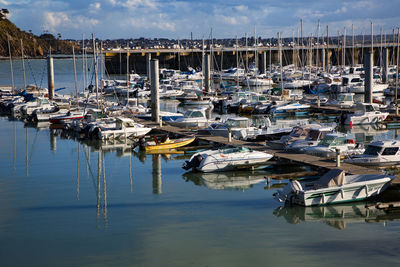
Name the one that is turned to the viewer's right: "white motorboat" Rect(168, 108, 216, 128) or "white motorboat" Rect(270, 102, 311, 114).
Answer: "white motorboat" Rect(270, 102, 311, 114)

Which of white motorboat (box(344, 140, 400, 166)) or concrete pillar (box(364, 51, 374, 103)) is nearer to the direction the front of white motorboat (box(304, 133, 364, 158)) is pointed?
the white motorboat

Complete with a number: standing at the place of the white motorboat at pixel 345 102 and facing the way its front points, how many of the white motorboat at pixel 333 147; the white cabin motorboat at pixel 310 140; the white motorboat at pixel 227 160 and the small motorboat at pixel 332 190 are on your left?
4

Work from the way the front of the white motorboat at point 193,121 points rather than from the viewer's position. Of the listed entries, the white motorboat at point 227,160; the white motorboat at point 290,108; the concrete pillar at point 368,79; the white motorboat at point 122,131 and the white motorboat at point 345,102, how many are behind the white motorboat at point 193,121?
3

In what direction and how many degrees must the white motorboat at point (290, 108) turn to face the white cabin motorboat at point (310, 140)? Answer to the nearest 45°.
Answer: approximately 90° to its right

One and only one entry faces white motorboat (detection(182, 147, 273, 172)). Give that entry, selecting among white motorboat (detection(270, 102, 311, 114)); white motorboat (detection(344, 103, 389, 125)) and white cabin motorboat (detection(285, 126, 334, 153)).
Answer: white cabin motorboat (detection(285, 126, 334, 153))

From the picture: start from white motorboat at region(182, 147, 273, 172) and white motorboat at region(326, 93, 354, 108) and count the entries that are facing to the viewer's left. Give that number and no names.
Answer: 1

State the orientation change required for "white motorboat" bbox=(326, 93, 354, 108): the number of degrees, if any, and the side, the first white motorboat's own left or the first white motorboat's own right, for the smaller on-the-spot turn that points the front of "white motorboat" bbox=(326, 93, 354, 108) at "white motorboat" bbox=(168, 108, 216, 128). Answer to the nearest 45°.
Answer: approximately 45° to the first white motorboat's own left

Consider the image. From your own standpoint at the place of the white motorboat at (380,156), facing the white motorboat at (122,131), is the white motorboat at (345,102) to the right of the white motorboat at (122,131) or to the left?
right

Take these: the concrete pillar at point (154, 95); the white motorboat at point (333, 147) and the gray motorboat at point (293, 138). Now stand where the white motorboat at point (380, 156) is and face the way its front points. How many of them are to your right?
3
